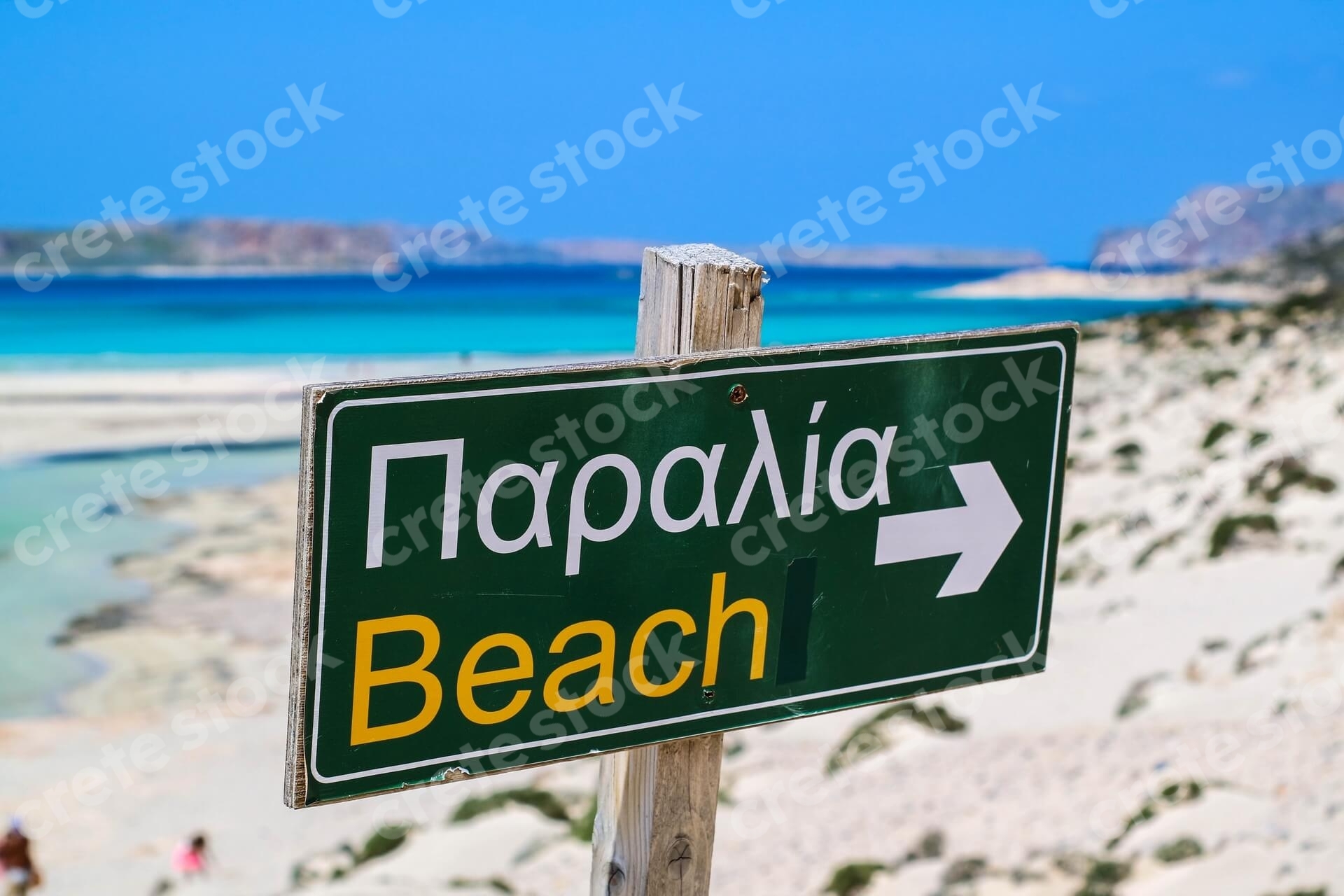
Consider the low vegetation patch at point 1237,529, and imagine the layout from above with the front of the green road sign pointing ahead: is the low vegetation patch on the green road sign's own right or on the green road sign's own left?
on the green road sign's own left

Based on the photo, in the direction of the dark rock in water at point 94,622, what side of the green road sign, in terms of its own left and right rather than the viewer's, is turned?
back

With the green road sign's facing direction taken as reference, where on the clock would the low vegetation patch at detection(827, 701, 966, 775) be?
The low vegetation patch is roughly at 8 o'clock from the green road sign.

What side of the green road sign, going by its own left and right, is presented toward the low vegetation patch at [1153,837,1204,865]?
left

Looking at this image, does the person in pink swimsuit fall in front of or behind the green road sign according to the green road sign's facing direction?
behind

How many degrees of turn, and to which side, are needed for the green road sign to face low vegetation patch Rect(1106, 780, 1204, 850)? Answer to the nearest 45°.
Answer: approximately 90° to its left

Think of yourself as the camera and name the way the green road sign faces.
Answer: facing the viewer and to the right of the viewer

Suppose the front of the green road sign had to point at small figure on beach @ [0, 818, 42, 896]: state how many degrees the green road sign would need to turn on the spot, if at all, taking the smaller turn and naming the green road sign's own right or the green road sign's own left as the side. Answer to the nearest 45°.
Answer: approximately 180°
